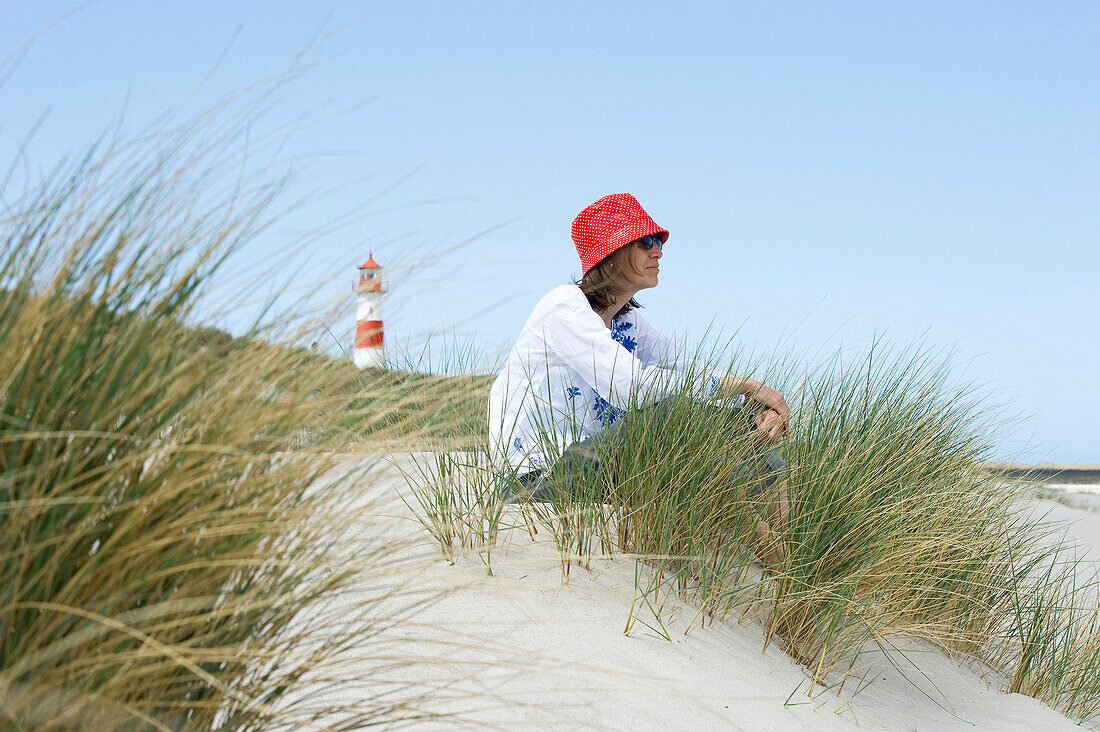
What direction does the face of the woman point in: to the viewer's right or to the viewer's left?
to the viewer's right

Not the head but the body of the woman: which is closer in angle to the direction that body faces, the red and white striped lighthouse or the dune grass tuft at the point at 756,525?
the dune grass tuft

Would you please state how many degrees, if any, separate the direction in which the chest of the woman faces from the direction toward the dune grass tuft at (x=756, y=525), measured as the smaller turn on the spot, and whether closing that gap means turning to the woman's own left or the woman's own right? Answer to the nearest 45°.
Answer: approximately 45° to the woman's own right

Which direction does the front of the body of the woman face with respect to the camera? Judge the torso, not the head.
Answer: to the viewer's right
